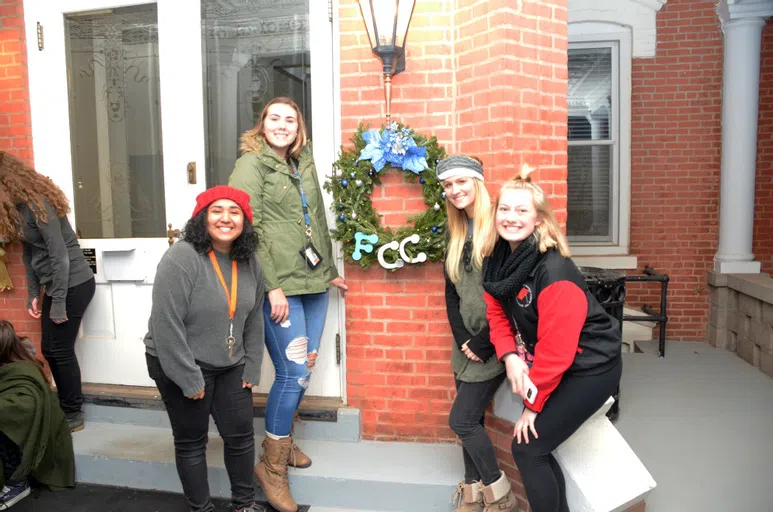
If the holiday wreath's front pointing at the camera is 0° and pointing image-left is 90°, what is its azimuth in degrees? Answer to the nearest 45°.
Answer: approximately 0°

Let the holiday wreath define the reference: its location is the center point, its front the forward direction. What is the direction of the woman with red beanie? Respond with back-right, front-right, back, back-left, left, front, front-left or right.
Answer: front-right

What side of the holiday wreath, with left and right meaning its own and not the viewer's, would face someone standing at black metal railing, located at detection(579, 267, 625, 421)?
left

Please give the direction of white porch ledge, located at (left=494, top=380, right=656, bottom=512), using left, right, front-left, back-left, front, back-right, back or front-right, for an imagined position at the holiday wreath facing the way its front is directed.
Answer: front-left
